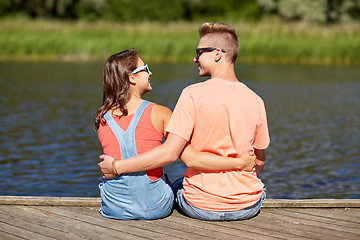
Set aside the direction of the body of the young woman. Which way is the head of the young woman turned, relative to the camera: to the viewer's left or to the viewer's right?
to the viewer's right

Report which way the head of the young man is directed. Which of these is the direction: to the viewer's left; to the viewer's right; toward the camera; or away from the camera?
to the viewer's left

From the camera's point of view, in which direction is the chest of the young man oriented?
away from the camera

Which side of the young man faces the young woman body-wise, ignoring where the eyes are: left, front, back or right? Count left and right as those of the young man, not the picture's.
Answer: left
